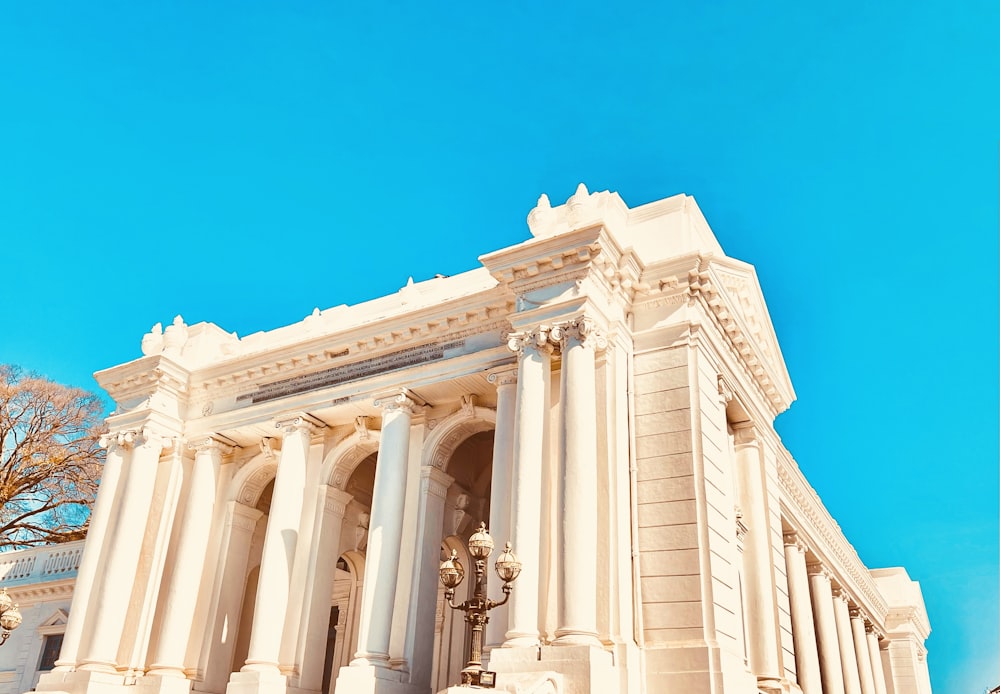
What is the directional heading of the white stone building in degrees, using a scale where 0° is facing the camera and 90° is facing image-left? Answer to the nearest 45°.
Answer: approximately 45°

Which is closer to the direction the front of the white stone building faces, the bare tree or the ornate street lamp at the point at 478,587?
the ornate street lamp

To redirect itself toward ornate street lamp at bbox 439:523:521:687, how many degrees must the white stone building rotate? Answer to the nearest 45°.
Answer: approximately 45° to its left

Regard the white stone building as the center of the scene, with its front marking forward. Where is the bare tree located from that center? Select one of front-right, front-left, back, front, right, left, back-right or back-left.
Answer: right
